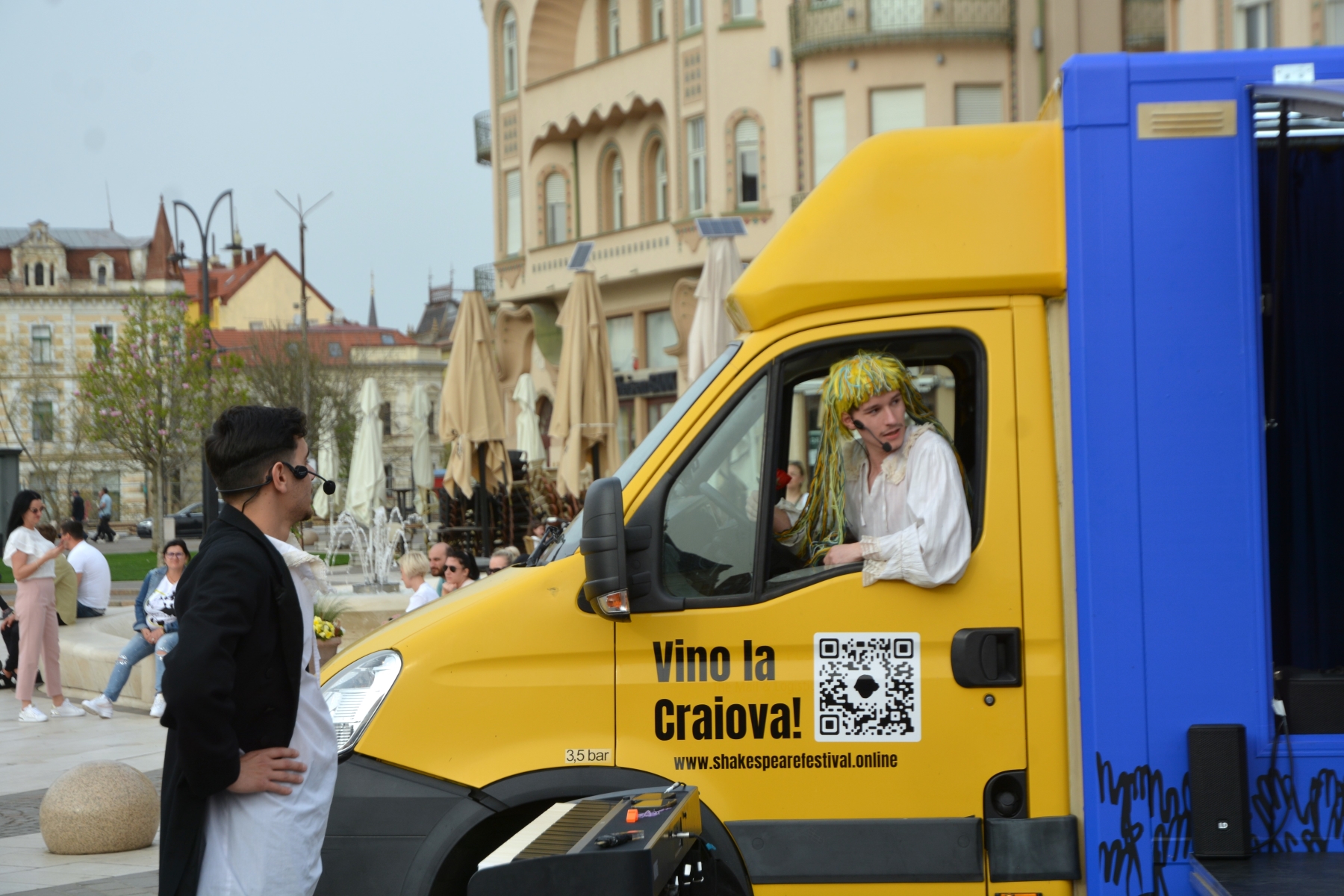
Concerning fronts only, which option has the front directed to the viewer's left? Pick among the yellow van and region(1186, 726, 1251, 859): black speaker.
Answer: the yellow van

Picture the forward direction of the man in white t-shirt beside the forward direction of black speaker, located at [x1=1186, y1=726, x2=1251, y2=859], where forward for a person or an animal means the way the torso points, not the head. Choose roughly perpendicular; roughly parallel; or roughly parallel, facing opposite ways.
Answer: roughly perpendicular

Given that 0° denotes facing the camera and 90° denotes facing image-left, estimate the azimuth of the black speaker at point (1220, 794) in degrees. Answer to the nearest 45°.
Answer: approximately 0°

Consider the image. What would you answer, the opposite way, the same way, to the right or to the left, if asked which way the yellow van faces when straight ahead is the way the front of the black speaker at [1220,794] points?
to the right

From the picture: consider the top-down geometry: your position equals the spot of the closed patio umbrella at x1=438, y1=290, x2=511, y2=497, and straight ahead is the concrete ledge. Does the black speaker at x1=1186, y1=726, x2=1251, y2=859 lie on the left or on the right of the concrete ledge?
left

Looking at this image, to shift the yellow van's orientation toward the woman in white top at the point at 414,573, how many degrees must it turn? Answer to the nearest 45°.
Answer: approximately 90° to its right

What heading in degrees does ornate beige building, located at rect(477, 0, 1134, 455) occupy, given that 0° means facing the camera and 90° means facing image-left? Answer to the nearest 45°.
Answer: approximately 45°

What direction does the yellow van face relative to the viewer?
to the viewer's left

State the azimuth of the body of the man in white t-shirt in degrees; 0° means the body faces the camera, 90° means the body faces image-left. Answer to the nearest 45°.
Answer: approximately 135°

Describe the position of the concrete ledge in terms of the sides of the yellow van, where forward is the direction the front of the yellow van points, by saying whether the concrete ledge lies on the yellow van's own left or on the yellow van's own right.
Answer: on the yellow van's own right

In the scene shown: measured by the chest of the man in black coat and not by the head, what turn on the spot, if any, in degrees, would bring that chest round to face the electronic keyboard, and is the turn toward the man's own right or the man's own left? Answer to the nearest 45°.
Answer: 0° — they already face it
